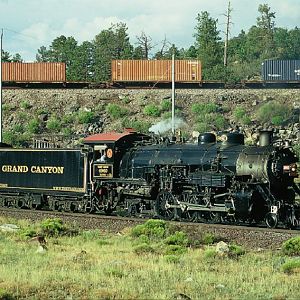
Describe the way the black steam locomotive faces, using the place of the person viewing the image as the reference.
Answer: facing the viewer and to the right of the viewer

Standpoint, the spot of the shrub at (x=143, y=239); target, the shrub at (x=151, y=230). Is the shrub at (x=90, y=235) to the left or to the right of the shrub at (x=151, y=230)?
left

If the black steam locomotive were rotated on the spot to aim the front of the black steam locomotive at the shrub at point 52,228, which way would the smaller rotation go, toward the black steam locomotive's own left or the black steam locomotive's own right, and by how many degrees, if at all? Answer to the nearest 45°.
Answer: approximately 90° to the black steam locomotive's own right

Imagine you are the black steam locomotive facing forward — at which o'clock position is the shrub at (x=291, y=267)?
The shrub is roughly at 1 o'clock from the black steam locomotive.

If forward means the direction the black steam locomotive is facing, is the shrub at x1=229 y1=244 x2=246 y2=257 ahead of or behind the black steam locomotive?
ahead

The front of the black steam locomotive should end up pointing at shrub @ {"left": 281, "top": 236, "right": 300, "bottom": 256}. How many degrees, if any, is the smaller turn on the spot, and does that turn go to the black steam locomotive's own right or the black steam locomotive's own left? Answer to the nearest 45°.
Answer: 0° — it already faces it

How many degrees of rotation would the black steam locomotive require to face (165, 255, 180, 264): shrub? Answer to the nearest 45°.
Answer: approximately 45° to its right

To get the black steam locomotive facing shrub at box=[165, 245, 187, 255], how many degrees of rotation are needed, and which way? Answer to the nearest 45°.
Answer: approximately 45° to its right

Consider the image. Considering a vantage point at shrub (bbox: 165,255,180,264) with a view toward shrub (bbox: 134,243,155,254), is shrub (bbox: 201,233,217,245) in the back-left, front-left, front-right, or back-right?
front-right

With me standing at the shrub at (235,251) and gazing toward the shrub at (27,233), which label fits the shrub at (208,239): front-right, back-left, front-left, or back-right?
front-right

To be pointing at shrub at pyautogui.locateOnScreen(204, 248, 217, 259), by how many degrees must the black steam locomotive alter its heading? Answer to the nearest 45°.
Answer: approximately 45° to its right
